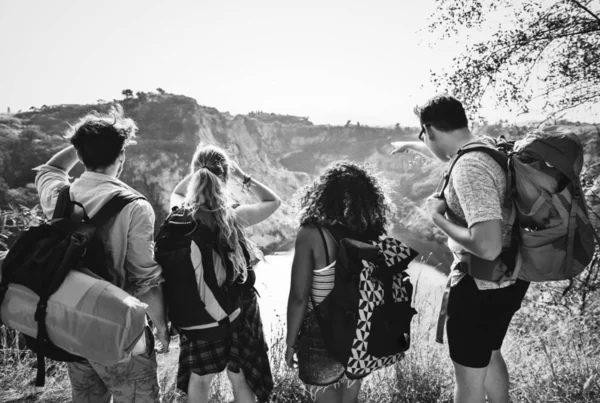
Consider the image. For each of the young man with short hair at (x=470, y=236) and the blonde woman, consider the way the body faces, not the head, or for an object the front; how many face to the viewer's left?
1

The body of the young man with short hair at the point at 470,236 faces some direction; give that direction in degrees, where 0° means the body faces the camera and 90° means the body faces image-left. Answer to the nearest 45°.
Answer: approximately 90°

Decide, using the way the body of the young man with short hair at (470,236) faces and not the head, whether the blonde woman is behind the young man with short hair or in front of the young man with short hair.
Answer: in front

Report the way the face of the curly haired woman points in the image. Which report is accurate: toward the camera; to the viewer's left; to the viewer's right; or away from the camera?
away from the camera

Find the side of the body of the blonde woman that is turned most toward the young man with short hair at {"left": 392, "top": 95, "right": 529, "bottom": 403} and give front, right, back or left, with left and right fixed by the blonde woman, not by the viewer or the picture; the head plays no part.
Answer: right

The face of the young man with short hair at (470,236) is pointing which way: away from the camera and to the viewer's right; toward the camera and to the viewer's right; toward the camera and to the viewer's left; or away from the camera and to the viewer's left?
away from the camera and to the viewer's left

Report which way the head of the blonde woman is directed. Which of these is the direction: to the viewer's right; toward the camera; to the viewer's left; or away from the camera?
away from the camera

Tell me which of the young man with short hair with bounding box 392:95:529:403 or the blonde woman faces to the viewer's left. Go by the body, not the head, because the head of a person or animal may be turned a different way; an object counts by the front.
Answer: the young man with short hair

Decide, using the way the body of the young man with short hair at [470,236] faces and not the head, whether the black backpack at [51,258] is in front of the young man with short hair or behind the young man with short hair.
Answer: in front

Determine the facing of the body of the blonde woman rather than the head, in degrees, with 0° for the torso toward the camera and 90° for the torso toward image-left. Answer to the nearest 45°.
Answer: approximately 180°
